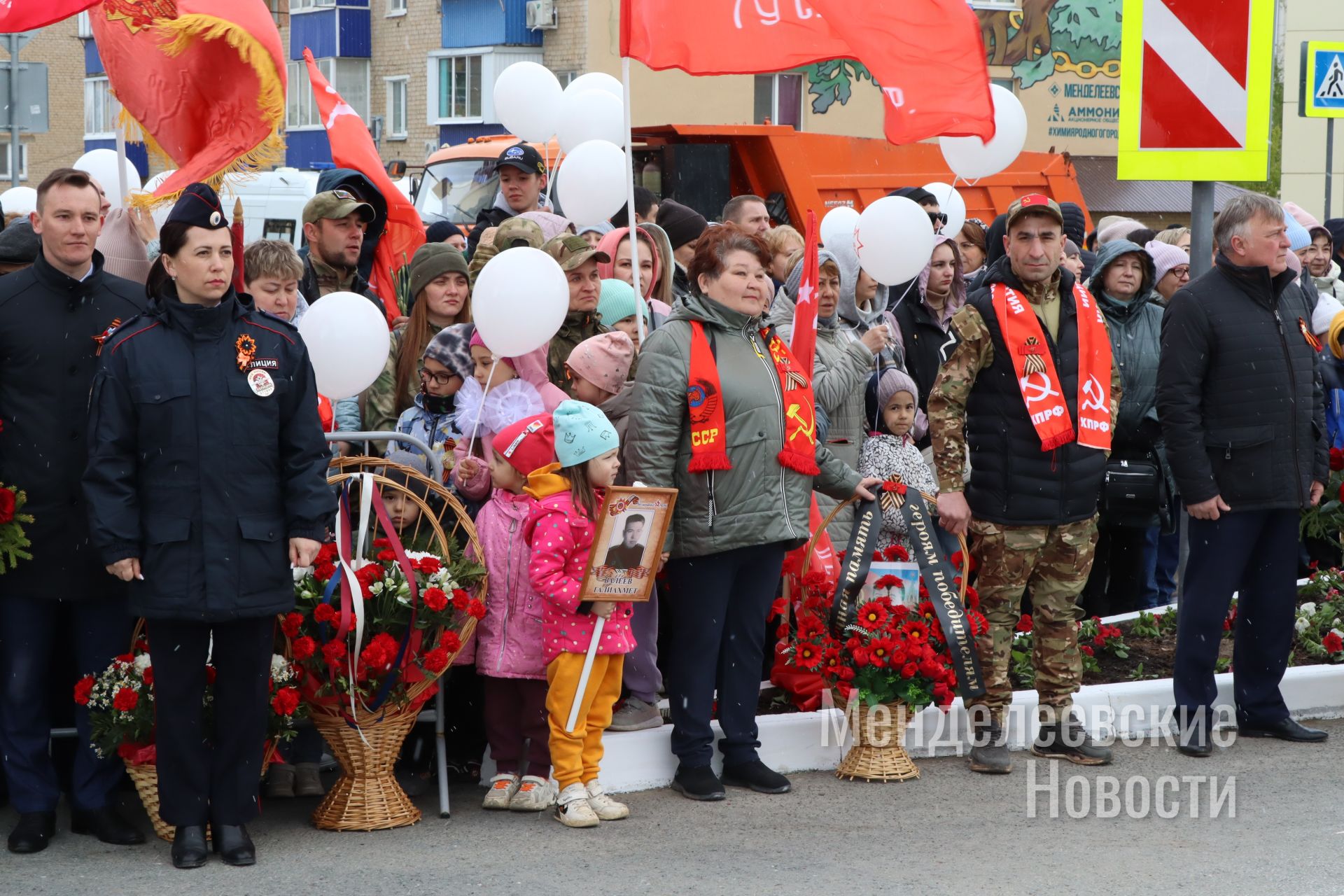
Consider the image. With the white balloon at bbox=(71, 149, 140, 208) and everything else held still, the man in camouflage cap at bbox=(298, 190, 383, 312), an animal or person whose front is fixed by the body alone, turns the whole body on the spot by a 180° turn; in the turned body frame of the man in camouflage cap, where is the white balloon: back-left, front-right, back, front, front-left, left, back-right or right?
front

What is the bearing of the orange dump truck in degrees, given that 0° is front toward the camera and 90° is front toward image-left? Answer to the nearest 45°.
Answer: approximately 45°

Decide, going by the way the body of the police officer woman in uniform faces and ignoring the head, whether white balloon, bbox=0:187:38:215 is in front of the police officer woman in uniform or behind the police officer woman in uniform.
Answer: behind

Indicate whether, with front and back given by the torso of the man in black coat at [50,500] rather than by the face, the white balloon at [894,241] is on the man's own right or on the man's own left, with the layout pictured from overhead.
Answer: on the man's own left

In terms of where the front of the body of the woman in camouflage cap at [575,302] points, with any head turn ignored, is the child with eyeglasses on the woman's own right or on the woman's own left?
on the woman's own right

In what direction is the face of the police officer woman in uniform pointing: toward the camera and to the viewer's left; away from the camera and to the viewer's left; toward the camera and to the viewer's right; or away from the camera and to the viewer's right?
toward the camera and to the viewer's right

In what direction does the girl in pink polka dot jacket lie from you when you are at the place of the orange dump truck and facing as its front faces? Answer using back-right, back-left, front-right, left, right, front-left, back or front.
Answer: front-left

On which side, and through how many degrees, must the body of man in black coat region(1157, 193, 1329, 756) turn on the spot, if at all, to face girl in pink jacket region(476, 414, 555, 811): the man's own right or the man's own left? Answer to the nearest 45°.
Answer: approximately 90° to the man's own right

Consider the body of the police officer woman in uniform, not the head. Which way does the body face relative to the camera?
toward the camera

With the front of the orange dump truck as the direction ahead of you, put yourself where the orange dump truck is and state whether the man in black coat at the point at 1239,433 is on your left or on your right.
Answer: on your left

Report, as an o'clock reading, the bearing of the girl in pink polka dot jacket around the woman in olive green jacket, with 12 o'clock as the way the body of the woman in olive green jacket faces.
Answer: The girl in pink polka dot jacket is roughly at 3 o'clock from the woman in olive green jacket.

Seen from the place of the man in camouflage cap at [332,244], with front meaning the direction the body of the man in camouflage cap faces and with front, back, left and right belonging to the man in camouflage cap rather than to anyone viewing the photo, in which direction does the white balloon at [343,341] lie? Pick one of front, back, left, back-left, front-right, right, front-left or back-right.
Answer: front-right

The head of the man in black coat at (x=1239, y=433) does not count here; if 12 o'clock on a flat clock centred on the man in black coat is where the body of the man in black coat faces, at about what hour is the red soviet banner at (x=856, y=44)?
The red soviet banner is roughly at 4 o'clock from the man in black coat.

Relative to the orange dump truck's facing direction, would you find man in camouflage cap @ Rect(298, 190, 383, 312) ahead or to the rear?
ahead

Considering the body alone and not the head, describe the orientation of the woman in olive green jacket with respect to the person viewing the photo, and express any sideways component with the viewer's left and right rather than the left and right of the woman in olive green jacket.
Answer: facing the viewer and to the right of the viewer
